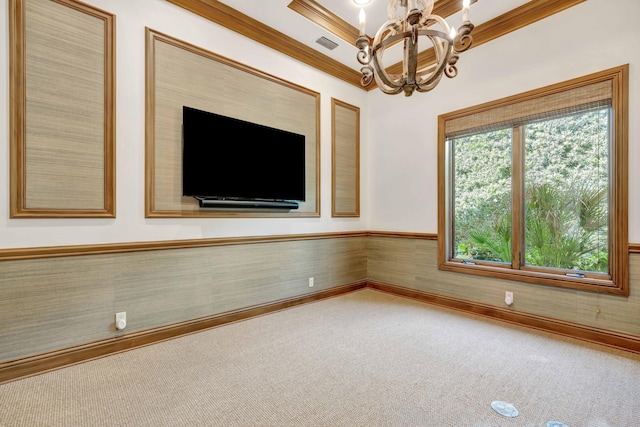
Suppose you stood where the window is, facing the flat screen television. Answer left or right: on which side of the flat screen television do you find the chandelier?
left

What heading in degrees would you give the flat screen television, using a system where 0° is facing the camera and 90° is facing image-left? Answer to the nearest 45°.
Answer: approximately 315°

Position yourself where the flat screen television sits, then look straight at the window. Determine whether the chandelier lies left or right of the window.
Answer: right

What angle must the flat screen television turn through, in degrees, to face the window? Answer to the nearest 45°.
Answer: approximately 45° to its left

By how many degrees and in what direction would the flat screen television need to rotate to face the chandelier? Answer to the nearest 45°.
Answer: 0° — it already faces it
